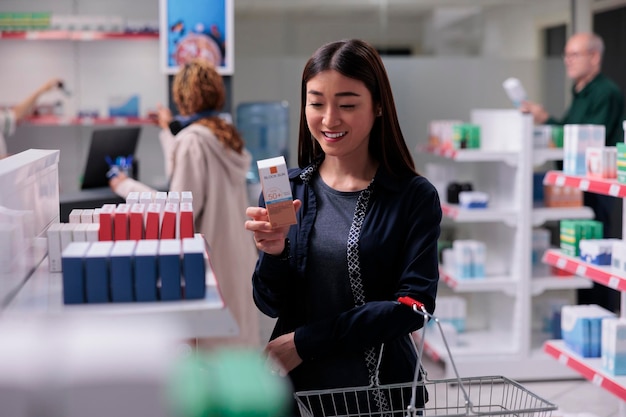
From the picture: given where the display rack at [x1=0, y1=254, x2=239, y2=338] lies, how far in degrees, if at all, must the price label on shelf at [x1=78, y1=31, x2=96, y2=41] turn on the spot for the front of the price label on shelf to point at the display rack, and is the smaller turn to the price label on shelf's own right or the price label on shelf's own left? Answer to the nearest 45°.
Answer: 0° — it already faces it

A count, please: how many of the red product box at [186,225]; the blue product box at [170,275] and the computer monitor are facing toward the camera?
3

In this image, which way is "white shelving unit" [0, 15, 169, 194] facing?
toward the camera

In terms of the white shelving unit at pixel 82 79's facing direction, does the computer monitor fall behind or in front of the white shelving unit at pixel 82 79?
in front

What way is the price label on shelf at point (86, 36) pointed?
toward the camera

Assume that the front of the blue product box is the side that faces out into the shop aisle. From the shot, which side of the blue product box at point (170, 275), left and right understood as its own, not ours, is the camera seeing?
front

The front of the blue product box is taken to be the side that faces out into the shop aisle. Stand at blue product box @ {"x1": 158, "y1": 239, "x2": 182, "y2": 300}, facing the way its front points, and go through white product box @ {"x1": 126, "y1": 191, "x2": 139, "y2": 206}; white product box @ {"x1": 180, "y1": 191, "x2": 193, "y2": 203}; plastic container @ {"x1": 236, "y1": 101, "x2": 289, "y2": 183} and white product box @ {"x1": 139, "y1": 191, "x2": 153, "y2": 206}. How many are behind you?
4

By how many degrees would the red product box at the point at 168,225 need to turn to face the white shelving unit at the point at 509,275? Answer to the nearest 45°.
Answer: approximately 135° to its left

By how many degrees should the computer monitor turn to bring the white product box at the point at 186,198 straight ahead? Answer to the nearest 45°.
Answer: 0° — it already faces it

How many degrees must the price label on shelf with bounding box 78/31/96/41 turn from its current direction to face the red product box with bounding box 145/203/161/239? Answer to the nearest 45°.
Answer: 0° — it already faces it
